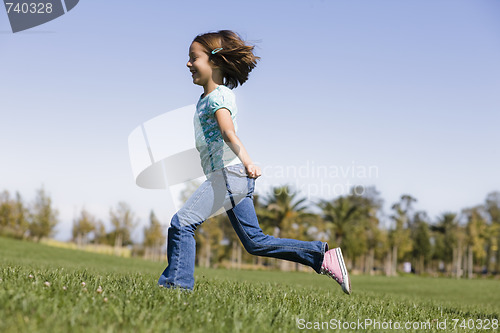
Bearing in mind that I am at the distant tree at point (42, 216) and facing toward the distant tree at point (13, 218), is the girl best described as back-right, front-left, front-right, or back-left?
back-left

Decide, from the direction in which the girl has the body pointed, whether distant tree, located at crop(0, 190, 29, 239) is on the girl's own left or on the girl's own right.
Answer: on the girl's own right

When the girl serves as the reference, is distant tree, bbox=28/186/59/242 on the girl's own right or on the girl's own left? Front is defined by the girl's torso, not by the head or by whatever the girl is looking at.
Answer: on the girl's own right

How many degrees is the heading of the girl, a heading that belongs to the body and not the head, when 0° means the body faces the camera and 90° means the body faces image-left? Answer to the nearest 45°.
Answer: approximately 90°

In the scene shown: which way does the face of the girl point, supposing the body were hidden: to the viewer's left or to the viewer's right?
to the viewer's left
